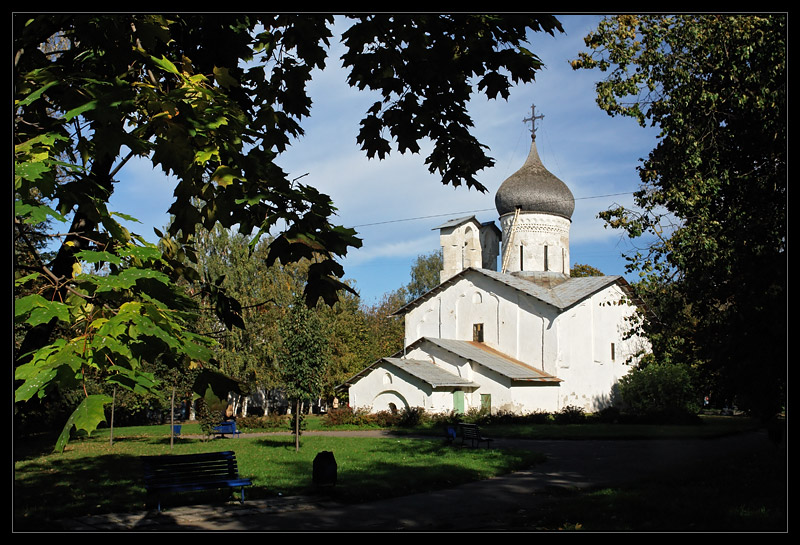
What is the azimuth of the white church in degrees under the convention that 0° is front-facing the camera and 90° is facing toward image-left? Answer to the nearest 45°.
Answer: approximately 45°

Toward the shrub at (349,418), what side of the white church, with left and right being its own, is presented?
front

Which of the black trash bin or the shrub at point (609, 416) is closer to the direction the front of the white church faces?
the black trash bin

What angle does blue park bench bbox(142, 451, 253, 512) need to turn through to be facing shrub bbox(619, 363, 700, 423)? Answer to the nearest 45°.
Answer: approximately 90° to its left

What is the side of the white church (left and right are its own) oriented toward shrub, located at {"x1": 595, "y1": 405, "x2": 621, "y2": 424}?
left

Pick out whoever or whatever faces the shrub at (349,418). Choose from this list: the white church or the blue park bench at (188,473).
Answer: the white church

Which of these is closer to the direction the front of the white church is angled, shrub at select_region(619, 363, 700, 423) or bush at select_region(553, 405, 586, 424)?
the bush

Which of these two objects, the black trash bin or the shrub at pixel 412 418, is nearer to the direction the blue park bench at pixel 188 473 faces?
the black trash bin

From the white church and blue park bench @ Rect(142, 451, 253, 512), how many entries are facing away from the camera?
0

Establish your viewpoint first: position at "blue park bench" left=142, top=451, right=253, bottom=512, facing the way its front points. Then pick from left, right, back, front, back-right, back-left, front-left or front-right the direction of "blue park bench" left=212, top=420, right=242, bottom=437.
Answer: back-left

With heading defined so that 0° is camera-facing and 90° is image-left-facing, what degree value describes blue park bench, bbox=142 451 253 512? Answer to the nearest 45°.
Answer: approximately 315°
